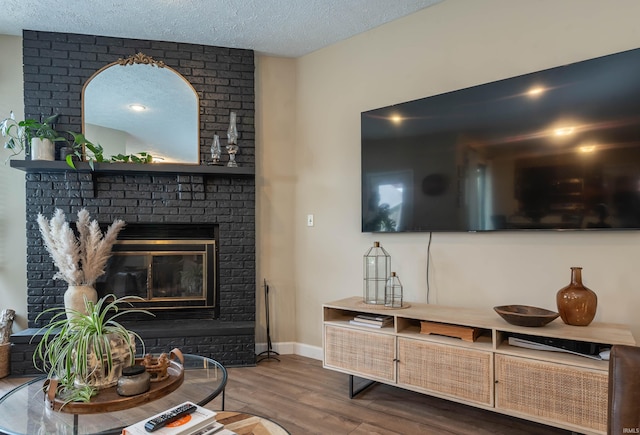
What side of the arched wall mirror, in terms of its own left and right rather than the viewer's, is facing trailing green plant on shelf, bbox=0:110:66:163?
right

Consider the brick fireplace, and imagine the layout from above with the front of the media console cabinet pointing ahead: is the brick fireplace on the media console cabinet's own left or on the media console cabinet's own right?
on the media console cabinet's own right

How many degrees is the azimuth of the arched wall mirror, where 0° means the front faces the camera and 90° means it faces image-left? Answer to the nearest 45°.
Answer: approximately 0°

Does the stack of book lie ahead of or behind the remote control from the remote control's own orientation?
ahead

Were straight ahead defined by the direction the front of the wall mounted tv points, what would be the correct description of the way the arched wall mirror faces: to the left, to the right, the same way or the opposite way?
to the left

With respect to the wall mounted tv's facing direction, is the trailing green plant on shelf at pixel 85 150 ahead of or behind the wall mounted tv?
ahead

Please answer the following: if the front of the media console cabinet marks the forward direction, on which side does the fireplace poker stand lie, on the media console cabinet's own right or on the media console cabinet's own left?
on the media console cabinet's own right

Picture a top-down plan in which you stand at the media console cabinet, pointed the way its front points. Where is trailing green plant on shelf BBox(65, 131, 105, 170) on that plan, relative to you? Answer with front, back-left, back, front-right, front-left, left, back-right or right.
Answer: front-right

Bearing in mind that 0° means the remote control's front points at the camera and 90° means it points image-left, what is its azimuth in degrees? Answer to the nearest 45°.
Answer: approximately 225°

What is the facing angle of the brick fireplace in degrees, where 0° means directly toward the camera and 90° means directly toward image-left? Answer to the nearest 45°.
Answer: approximately 0°

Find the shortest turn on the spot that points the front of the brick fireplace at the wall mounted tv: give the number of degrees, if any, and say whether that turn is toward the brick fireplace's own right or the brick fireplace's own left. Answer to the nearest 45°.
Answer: approximately 45° to the brick fireplace's own left

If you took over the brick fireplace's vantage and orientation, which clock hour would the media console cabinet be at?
The media console cabinet is roughly at 11 o'clock from the brick fireplace.

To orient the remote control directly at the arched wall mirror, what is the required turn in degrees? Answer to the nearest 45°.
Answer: approximately 45° to its left

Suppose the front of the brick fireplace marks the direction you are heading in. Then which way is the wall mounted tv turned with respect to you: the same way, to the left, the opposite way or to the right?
to the right

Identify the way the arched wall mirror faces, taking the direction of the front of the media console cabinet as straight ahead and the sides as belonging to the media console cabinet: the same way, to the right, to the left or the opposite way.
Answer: to the left

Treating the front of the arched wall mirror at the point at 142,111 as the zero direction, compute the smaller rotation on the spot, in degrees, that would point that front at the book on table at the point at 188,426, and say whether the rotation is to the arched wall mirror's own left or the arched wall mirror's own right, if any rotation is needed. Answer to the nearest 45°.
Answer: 0° — it already faces it
